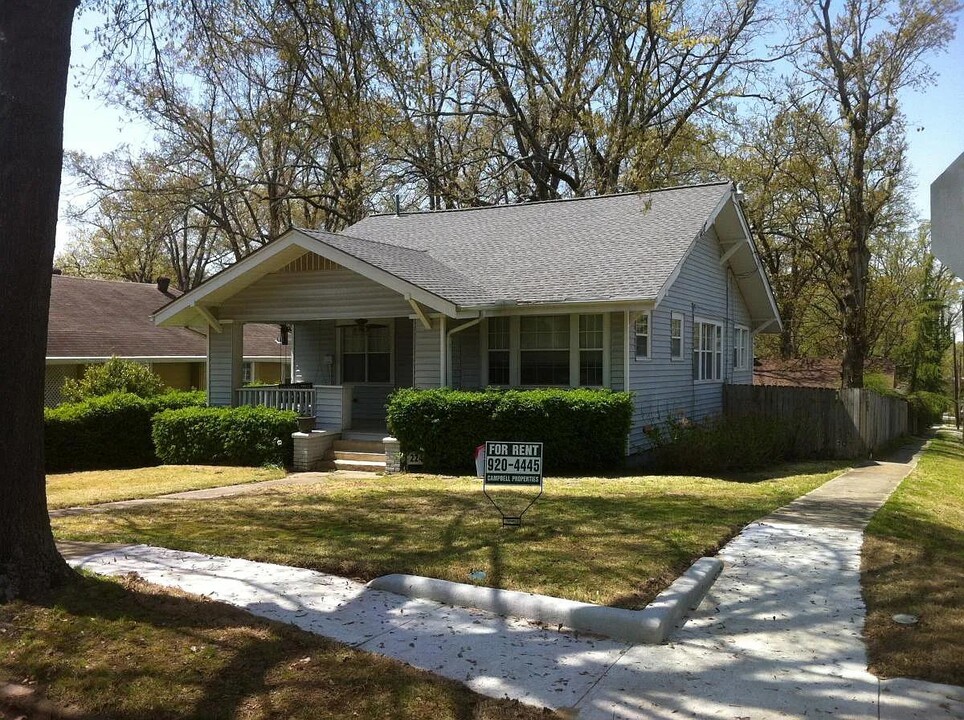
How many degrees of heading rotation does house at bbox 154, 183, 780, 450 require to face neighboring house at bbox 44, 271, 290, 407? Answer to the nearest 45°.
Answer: approximately 90° to its right

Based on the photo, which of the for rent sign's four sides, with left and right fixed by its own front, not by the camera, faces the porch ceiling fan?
back

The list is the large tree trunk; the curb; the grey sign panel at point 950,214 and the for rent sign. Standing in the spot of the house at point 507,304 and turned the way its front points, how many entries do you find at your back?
0

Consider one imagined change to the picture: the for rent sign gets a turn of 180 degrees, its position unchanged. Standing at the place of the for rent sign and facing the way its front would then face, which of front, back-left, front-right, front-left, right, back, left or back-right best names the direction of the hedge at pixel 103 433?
front-left

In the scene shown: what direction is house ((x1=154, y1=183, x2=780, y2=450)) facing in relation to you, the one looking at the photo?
facing the viewer and to the left of the viewer

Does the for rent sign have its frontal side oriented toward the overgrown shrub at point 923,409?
no

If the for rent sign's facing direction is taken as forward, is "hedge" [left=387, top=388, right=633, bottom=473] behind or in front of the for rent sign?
behind

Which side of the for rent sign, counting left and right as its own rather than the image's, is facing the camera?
front

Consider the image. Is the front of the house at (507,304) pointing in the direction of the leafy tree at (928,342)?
no

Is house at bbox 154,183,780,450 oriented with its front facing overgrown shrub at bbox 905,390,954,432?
no

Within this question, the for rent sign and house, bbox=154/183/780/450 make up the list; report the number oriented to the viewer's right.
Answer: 0

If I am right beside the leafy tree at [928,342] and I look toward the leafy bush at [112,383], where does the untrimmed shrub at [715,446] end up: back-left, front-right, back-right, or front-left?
front-left

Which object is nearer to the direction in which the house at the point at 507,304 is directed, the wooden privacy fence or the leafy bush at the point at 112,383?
the leafy bush

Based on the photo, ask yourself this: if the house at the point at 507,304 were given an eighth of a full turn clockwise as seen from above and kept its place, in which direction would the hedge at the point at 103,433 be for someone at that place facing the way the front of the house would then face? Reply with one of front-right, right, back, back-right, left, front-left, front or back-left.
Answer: front
